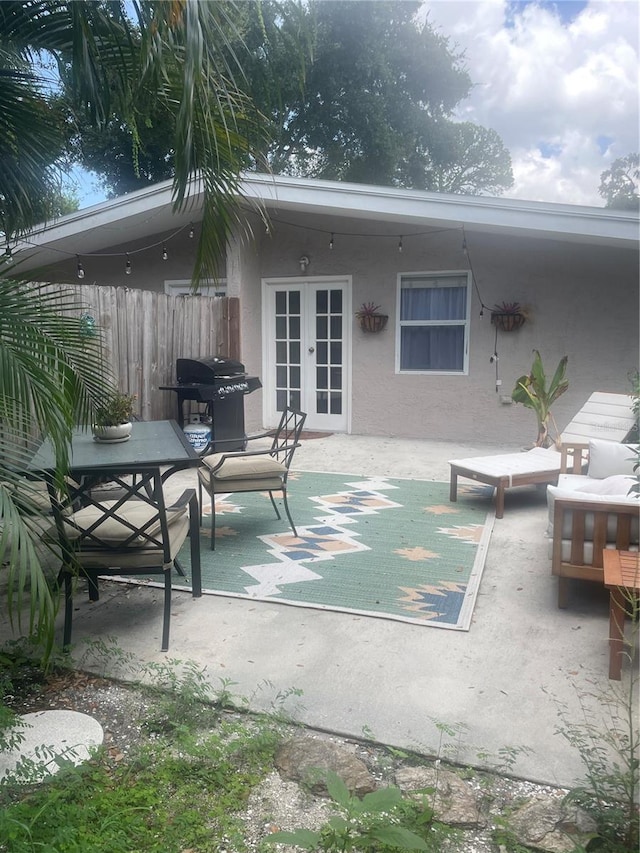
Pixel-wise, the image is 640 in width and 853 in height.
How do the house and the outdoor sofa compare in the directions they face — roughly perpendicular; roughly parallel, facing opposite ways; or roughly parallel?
roughly perpendicular

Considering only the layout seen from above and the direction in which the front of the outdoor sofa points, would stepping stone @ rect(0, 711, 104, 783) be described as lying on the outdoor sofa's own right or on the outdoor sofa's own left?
on the outdoor sofa's own left

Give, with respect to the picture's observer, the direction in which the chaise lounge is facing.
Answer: facing the viewer and to the left of the viewer

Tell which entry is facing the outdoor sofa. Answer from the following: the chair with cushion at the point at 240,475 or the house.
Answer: the house

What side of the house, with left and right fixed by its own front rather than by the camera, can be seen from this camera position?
front

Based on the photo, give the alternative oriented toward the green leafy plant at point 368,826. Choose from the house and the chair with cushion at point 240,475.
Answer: the house

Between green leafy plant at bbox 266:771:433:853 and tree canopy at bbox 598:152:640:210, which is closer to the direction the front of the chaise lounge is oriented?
the green leafy plant

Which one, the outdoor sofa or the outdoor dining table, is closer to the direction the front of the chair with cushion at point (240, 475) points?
the outdoor dining table

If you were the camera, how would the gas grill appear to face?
facing the viewer and to the right of the viewer

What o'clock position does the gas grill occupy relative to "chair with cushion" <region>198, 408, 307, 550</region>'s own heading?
The gas grill is roughly at 3 o'clock from the chair with cushion.

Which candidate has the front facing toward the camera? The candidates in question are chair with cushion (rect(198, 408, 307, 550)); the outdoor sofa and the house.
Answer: the house

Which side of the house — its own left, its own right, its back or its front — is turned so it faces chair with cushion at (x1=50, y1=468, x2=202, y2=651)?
front

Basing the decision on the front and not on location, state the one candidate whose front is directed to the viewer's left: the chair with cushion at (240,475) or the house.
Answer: the chair with cushion

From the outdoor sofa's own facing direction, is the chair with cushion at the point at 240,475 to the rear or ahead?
ahead

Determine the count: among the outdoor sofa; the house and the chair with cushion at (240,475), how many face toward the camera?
1

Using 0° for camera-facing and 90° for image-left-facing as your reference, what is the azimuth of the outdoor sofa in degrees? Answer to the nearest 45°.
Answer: approximately 90°

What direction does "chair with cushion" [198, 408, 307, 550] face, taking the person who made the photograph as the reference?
facing to the left of the viewer

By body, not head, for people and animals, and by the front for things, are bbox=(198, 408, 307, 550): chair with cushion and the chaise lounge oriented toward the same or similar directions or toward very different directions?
same or similar directions

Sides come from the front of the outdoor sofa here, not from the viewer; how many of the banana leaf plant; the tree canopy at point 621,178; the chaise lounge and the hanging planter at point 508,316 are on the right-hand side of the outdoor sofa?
4

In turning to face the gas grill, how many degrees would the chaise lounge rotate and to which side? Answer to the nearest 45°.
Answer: approximately 45° to its right
